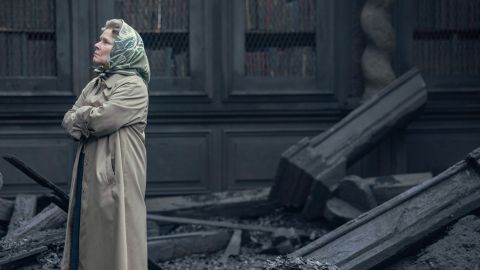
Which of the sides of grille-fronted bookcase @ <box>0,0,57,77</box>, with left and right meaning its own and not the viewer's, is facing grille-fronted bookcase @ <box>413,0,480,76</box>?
left

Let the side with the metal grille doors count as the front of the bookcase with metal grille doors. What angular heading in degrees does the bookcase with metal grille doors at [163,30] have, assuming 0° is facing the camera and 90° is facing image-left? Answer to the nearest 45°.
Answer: approximately 0°

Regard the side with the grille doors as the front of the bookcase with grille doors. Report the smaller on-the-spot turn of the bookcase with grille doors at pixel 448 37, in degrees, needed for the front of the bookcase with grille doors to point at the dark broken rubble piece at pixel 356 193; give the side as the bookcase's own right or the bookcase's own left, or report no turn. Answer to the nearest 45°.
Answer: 0° — it already faces it

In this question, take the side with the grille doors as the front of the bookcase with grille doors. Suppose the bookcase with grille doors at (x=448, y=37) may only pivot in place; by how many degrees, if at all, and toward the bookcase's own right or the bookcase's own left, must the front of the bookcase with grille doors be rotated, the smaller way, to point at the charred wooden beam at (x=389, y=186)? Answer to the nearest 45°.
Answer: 0° — it already faces it

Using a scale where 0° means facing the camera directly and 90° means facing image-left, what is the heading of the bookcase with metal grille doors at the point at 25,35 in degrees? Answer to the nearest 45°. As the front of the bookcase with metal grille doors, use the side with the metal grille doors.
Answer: approximately 0°
